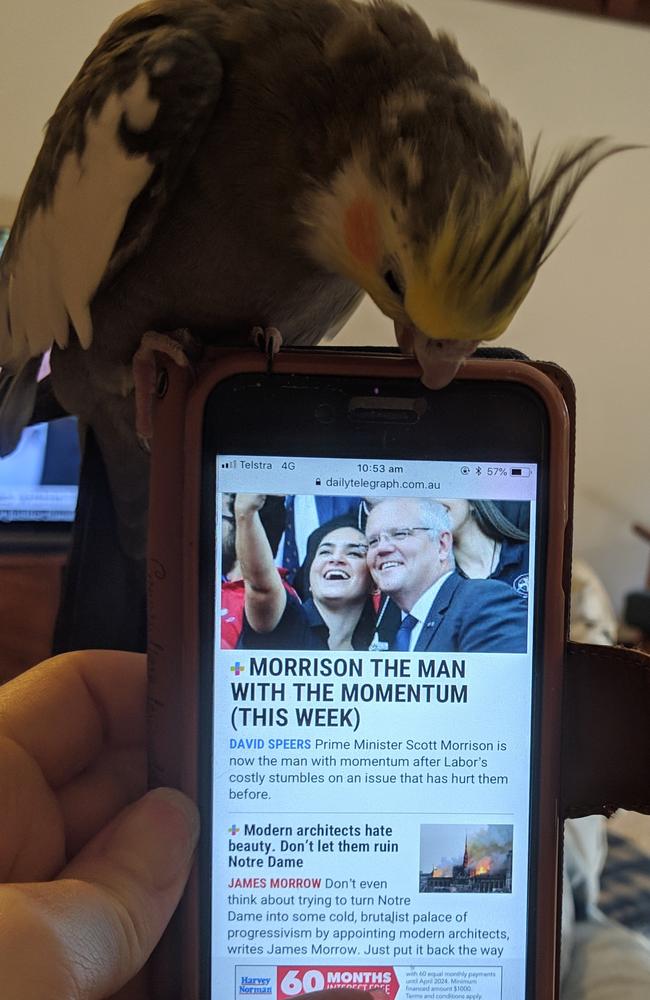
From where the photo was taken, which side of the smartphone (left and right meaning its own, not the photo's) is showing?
front

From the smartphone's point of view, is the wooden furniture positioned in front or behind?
behind

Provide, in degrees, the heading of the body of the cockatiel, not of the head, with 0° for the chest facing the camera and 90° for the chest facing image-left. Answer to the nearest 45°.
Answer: approximately 315°
